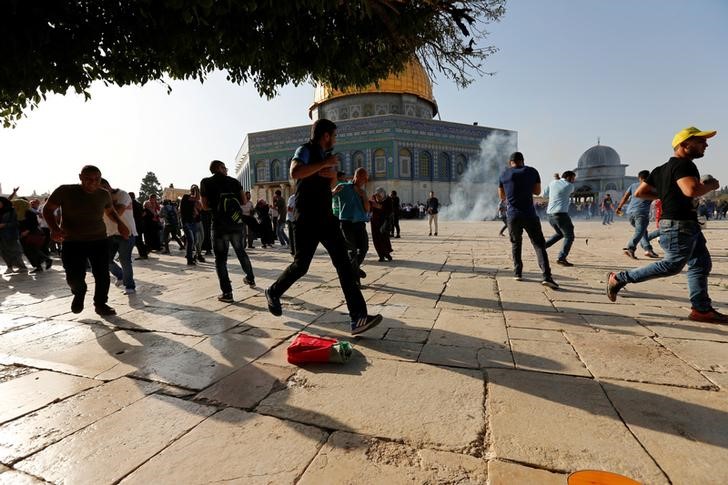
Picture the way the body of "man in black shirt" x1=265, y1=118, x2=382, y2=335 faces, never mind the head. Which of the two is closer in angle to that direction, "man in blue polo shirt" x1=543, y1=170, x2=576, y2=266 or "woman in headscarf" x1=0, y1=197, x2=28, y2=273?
the man in blue polo shirt

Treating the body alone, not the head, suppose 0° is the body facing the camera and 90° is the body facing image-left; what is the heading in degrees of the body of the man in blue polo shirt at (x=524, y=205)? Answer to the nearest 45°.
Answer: approximately 180°

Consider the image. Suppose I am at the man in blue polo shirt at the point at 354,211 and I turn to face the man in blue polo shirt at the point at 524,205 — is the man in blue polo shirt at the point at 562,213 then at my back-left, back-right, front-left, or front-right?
front-left

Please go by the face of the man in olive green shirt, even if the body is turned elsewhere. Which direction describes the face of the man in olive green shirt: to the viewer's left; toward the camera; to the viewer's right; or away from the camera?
toward the camera

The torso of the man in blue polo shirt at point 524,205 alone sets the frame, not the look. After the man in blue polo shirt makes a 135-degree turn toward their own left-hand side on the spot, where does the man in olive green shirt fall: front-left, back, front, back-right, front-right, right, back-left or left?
front

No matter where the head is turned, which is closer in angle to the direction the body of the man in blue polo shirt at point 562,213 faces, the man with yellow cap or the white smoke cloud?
the white smoke cloud

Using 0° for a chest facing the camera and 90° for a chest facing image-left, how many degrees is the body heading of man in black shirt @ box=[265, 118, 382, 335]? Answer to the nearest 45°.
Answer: approximately 270°

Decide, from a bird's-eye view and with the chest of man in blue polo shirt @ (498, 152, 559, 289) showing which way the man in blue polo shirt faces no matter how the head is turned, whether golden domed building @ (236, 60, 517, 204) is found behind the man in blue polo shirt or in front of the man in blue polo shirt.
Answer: in front

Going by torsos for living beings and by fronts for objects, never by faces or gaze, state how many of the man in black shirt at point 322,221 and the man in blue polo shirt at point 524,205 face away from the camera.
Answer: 1

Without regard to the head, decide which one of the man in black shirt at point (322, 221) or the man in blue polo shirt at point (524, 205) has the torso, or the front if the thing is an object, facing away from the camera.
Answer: the man in blue polo shirt

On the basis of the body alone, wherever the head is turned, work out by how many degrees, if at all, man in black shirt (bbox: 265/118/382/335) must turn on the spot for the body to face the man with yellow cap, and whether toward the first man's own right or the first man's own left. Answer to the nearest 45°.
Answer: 0° — they already face them

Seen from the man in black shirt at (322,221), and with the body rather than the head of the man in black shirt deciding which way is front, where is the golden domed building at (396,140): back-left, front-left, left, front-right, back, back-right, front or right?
left

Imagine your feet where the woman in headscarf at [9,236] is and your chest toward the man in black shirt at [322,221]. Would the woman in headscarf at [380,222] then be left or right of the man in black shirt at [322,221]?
left

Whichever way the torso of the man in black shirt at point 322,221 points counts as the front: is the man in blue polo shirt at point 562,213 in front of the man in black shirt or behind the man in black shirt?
in front

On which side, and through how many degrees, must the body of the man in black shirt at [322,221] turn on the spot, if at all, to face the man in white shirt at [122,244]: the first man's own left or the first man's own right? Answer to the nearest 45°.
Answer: approximately 135° to the first man's own left

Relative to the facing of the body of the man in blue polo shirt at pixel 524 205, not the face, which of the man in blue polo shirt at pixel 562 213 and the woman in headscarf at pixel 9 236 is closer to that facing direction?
the man in blue polo shirt

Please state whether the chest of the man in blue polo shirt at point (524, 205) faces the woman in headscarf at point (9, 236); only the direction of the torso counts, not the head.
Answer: no
